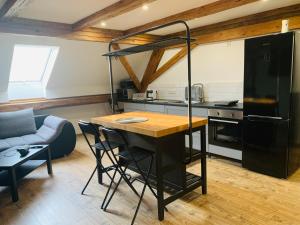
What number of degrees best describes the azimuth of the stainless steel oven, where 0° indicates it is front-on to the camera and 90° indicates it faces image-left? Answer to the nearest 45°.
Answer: approximately 45°

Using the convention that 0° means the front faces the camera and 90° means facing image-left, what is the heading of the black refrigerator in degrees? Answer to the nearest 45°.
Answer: approximately 45°

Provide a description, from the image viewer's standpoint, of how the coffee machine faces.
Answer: facing the viewer and to the left of the viewer

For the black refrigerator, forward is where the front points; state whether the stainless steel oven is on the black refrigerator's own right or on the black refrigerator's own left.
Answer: on the black refrigerator's own right

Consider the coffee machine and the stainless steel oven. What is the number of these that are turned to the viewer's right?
0

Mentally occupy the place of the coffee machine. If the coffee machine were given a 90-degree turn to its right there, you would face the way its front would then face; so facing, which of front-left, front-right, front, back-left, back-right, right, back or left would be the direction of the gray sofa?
left

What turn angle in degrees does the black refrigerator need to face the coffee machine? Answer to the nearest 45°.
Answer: approximately 90° to its right

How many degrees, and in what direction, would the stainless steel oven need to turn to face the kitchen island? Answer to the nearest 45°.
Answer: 0° — it already faces it

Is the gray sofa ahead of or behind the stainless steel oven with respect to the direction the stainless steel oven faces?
ahead

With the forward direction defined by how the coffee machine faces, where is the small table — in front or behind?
in front

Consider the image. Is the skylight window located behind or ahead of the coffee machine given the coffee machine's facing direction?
ahead

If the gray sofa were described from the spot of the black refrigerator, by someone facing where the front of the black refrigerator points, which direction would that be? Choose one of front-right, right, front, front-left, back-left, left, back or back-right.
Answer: front-right
